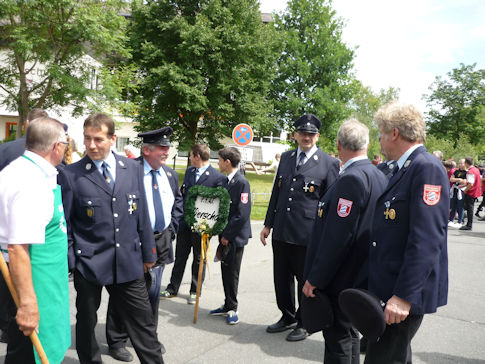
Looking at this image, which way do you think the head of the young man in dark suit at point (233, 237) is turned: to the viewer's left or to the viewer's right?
to the viewer's left

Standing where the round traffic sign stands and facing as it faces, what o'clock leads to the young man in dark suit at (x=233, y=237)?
The young man in dark suit is roughly at 12 o'clock from the round traffic sign.

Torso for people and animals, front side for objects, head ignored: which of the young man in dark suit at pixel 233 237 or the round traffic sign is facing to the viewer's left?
the young man in dark suit

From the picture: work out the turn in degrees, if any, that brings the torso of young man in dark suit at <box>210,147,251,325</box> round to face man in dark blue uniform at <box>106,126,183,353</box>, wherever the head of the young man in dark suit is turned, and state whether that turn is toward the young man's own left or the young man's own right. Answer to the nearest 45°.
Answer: approximately 45° to the young man's own left

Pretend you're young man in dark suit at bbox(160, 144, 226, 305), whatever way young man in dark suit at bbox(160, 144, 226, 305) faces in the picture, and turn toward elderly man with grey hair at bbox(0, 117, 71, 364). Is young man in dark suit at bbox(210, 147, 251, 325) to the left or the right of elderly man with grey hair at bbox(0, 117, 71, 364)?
left

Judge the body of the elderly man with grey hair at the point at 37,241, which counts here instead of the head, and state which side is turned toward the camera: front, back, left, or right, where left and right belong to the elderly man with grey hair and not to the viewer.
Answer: right

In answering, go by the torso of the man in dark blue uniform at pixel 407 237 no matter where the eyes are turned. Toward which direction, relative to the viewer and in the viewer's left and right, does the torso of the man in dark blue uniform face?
facing to the left of the viewer

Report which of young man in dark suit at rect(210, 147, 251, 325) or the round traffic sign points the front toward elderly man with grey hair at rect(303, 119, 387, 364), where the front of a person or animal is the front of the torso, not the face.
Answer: the round traffic sign

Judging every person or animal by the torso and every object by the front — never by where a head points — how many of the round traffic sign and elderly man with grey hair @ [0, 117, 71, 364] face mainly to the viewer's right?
1

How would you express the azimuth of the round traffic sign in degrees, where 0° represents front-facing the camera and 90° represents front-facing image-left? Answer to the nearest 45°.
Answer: approximately 0°

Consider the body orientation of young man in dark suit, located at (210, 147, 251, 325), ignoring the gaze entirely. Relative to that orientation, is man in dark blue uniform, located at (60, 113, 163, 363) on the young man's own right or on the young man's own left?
on the young man's own left

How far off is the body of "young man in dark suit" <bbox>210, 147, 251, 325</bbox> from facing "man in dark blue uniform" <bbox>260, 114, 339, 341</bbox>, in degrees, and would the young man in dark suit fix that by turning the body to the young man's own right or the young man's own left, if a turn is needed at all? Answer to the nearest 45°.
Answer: approximately 135° to the young man's own left

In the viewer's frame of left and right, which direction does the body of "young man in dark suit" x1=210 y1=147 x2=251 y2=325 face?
facing to the left of the viewer
